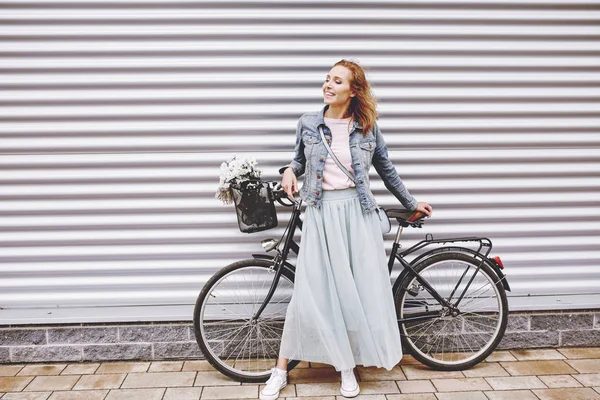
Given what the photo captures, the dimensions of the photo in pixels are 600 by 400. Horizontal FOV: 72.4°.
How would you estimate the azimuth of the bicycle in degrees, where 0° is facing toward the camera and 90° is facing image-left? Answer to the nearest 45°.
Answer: approximately 90°

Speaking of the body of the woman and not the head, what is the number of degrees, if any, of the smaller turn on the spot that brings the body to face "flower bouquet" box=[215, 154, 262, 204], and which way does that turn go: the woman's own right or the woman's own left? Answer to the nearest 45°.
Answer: approximately 90° to the woman's own right

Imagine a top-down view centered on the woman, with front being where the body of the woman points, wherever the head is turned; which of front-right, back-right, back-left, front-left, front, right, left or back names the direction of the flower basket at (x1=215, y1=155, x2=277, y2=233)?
right
